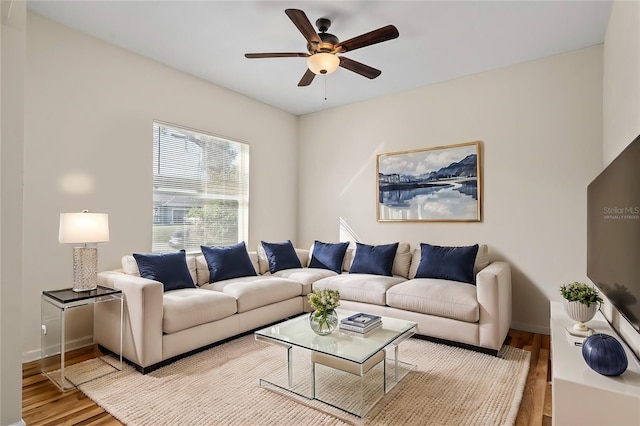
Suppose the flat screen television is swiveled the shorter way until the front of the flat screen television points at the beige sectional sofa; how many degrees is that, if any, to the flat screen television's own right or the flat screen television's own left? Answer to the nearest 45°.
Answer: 0° — it already faces it

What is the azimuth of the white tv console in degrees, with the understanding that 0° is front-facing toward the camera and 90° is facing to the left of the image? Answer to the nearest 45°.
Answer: approximately 90°

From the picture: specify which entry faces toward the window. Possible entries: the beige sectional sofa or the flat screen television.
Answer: the flat screen television

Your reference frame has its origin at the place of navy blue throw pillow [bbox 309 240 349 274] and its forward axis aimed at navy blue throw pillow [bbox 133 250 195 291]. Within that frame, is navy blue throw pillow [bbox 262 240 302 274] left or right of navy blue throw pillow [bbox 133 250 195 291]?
right

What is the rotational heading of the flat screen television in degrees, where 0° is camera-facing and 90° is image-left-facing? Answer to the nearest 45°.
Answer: approximately 90°

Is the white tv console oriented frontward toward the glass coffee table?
yes

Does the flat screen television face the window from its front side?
yes

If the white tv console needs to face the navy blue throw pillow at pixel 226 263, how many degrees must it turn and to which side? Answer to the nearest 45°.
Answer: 0° — it already faces it
